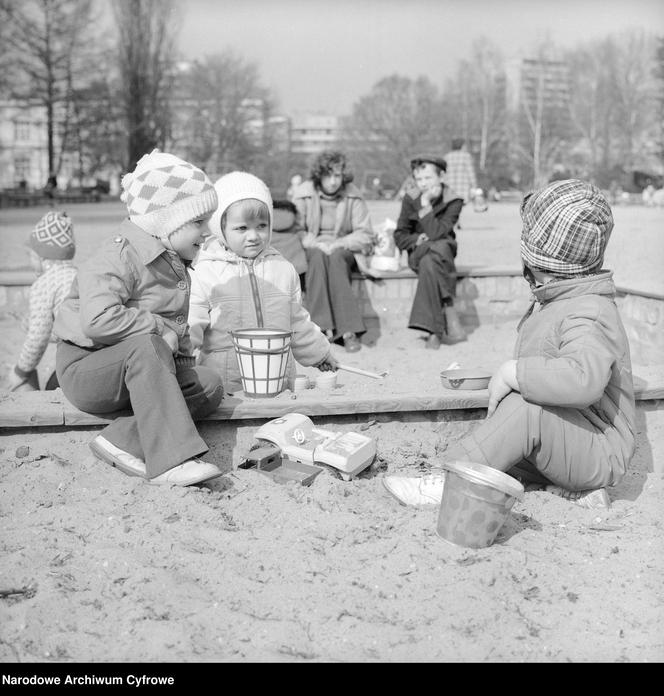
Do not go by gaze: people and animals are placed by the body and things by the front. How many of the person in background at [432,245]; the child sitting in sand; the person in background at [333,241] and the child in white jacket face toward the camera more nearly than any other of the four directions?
3

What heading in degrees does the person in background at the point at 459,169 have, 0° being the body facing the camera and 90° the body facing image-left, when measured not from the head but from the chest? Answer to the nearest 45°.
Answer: approximately 180°

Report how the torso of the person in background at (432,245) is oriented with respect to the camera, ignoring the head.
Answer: toward the camera

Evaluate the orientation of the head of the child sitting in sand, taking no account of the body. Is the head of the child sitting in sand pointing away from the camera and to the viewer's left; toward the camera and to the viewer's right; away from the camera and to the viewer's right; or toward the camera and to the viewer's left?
away from the camera and to the viewer's left

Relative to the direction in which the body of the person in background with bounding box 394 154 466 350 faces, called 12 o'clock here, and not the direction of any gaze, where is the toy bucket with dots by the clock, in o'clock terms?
The toy bucket with dots is roughly at 12 o'clock from the person in background.

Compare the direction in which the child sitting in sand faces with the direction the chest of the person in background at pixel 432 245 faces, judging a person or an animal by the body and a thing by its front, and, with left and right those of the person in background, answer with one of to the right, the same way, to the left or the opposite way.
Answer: to the right

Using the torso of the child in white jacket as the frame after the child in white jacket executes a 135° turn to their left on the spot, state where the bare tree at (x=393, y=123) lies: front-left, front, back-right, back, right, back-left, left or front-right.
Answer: front-left

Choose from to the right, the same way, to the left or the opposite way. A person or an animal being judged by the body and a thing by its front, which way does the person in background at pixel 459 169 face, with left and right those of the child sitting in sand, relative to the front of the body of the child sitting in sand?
to the right

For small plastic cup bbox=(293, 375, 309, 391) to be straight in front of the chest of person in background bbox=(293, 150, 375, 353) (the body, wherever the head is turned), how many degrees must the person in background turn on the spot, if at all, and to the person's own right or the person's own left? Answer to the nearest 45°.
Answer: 0° — they already face it

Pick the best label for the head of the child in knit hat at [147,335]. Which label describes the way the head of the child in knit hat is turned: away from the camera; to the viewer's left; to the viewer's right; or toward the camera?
to the viewer's right

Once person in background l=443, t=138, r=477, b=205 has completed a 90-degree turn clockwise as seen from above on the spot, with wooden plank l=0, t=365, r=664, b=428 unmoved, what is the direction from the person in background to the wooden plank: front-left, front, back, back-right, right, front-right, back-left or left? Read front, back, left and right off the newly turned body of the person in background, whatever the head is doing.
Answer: right

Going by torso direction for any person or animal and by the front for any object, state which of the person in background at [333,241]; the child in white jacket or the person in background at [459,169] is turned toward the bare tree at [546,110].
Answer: the person in background at [459,169]

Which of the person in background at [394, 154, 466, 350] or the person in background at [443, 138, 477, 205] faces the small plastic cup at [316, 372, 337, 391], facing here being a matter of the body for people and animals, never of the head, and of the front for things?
the person in background at [394, 154, 466, 350]

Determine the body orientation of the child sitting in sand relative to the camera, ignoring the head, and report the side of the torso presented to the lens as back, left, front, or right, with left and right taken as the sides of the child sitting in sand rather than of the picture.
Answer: left

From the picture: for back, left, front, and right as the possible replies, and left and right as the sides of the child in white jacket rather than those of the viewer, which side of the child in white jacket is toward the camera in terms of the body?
front

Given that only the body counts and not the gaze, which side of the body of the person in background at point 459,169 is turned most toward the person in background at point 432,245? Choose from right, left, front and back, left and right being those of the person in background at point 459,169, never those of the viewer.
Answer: back
